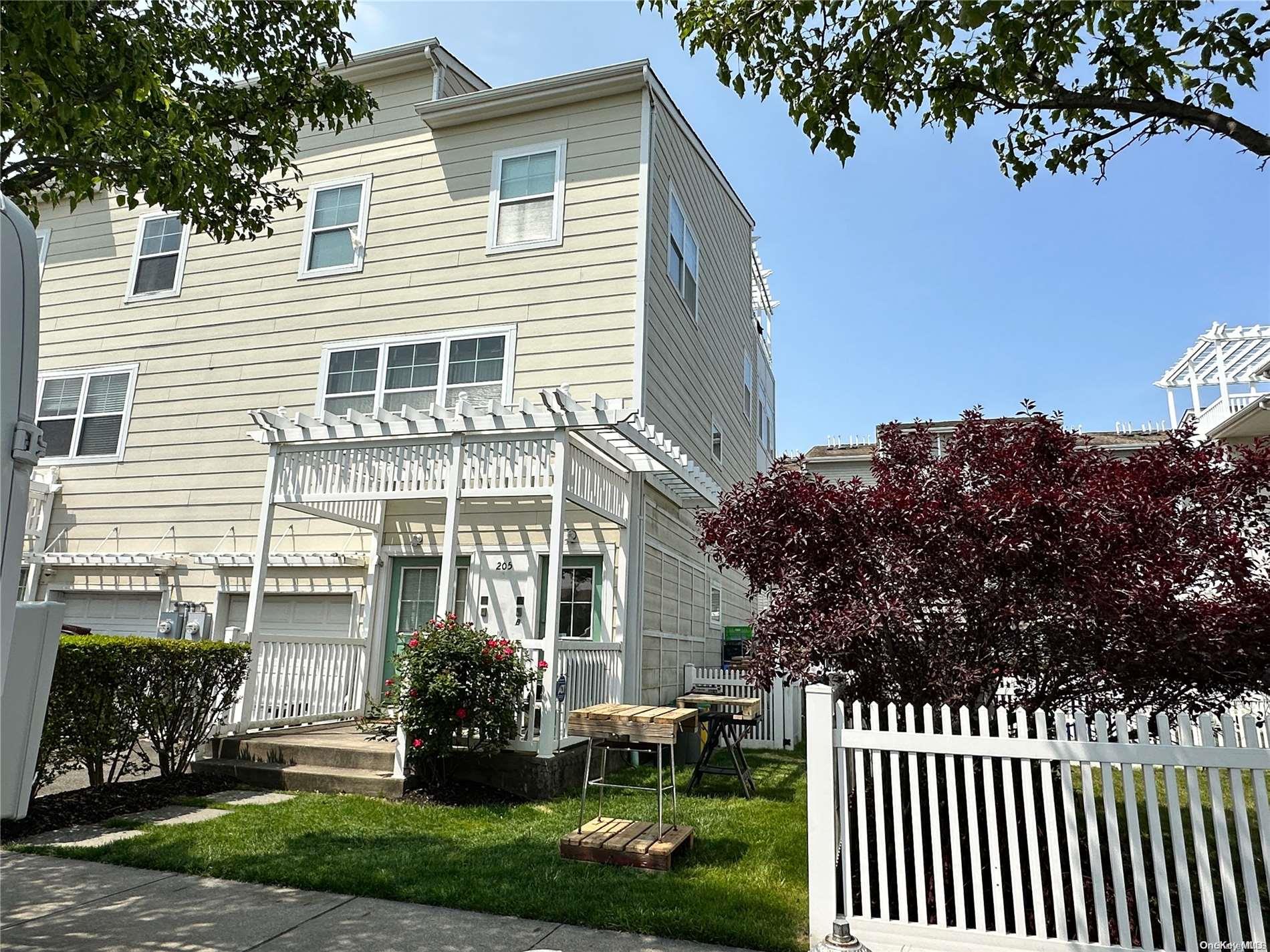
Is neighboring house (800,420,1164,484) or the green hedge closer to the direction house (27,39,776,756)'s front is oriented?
the green hedge

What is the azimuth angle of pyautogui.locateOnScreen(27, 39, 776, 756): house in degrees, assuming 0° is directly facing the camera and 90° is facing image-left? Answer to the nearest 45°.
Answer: approximately 45°

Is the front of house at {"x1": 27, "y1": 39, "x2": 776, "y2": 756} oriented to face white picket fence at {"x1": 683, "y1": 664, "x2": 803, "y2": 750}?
no

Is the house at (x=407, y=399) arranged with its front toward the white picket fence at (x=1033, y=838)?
no

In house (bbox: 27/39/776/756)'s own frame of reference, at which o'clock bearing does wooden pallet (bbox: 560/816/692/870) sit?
The wooden pallet is roughly at 10 o'clock from the house.

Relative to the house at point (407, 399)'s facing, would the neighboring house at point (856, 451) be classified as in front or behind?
behind

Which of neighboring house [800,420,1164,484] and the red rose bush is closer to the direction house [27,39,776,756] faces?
the red rose bush

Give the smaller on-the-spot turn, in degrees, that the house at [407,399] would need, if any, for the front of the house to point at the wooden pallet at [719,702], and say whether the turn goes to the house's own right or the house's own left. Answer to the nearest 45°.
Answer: approximately 90° to the house's own left

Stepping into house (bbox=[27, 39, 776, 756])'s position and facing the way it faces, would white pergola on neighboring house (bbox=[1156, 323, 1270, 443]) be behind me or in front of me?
behind

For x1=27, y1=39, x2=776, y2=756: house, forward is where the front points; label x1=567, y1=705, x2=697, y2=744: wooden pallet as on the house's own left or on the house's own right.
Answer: on the house's own left

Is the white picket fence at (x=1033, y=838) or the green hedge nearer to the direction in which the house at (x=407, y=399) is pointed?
the green hedge

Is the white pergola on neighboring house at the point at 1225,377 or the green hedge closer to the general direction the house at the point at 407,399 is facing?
the green hedge
